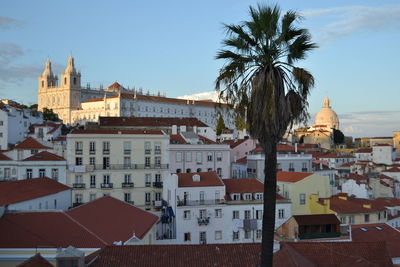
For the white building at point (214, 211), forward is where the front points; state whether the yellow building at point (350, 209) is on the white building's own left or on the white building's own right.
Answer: on the white building's own left

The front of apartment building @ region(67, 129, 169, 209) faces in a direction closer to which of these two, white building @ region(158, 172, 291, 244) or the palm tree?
the palm tree

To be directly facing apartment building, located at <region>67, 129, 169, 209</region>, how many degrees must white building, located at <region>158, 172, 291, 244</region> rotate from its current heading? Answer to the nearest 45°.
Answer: approximately 135° to its right

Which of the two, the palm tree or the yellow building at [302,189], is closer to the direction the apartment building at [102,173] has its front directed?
the palm tree

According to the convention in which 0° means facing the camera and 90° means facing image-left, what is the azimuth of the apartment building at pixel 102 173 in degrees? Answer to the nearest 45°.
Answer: approximately 0°

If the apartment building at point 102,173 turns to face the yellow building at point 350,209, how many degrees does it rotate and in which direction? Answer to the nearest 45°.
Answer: approximately 90° to its left

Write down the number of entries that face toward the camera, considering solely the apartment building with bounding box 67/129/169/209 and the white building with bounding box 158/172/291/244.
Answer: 2

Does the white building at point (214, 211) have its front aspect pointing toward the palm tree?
yes

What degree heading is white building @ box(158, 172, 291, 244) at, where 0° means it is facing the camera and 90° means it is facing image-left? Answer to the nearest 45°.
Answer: approximately 0°

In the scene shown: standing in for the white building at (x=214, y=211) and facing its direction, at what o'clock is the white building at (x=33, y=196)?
the white building at (x=33, y=196) is roughly at 2 o'clock from the white building at (x=214, y=211).
